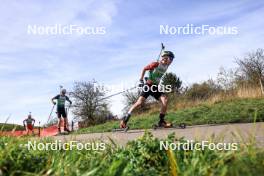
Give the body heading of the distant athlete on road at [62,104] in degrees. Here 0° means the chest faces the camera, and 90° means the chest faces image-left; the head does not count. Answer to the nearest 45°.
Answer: approximately 0°

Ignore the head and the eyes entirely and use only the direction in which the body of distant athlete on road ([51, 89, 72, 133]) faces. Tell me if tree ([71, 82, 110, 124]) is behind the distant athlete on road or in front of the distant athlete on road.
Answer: behind
